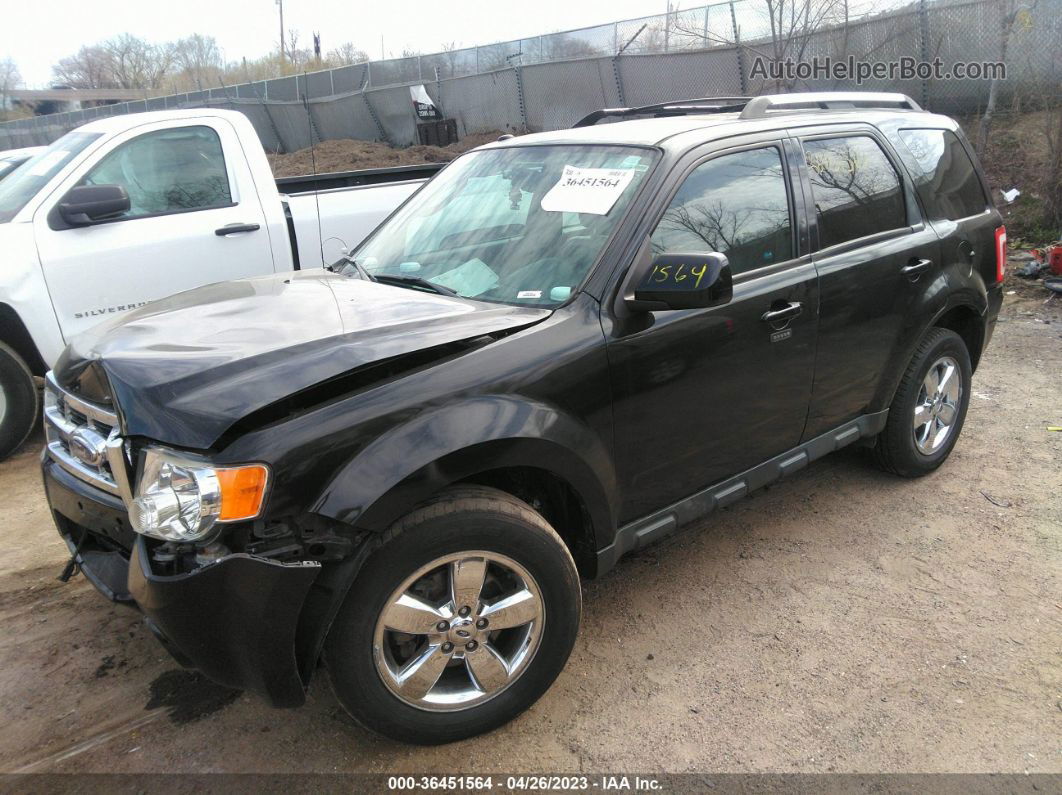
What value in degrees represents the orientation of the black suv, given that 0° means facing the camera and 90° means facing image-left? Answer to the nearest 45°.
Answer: approximately 45°

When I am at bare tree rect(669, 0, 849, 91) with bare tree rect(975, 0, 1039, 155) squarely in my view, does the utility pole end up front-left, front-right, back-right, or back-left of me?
back-left

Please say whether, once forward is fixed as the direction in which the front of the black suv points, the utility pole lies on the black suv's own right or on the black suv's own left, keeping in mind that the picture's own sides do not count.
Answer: on the black suv's own right

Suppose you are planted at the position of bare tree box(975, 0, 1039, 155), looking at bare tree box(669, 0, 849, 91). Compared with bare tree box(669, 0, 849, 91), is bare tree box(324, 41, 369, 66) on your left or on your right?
right

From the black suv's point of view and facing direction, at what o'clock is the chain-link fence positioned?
The chain-link fence is roughly at 5 o'clock from the black suv.

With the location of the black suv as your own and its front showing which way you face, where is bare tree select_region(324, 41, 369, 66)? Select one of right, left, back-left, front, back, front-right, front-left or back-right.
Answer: back-right

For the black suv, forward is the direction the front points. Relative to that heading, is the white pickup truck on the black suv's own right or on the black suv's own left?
on the black suv's own right
